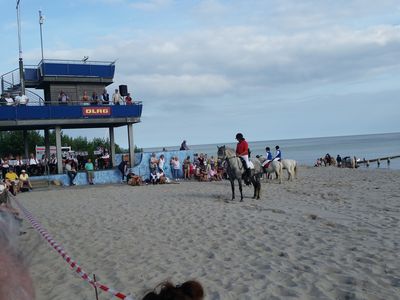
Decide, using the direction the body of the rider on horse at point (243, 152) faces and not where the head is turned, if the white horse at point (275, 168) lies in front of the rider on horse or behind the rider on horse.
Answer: behind

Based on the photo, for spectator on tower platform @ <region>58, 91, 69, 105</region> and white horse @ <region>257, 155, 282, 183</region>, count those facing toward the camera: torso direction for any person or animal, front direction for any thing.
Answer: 1

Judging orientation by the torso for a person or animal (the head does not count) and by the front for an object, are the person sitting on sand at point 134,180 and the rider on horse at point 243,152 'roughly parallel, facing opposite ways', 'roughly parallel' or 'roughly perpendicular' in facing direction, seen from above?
roughly perpendicular

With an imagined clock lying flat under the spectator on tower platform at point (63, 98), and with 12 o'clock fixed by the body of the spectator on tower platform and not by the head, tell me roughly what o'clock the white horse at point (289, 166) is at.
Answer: The white horse is roughly at 10 o'clock from the spectator on tower platform.

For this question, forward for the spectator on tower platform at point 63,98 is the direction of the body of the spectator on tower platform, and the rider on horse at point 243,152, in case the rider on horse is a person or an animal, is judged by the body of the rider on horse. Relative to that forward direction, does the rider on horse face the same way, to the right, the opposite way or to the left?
to the right

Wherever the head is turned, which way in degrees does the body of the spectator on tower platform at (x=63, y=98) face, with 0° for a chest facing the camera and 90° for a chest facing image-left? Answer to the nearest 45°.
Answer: approximately 0°

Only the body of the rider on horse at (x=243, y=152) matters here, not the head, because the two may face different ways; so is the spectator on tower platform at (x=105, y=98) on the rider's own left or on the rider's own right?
on the rider's own right

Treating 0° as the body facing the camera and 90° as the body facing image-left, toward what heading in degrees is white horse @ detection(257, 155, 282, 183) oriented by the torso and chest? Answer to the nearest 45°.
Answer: approximately 90°

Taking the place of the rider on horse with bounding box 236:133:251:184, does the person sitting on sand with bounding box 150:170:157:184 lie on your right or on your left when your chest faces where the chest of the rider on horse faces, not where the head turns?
on your right
